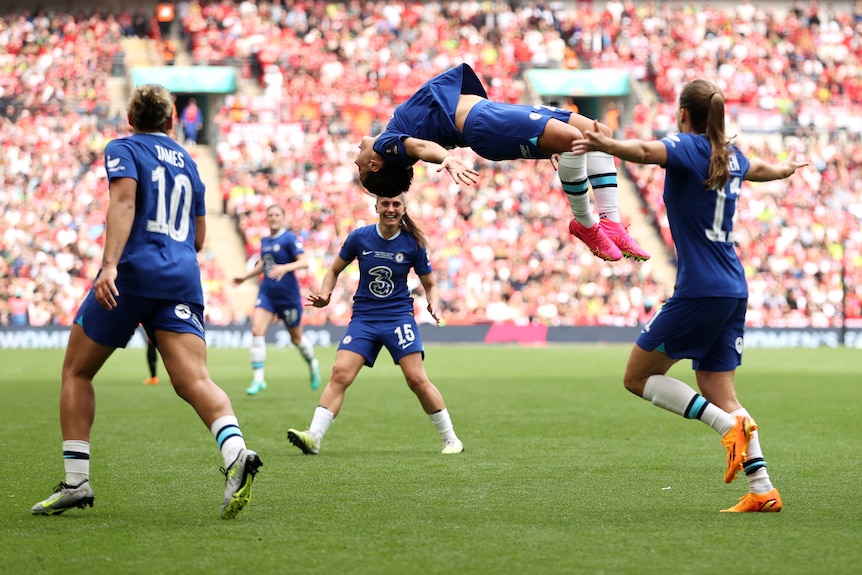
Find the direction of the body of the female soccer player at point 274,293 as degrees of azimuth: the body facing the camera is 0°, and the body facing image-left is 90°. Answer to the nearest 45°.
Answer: approximately 45°

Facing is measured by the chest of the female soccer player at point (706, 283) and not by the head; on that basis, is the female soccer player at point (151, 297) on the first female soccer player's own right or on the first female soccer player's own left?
on the first female soccer player's own left

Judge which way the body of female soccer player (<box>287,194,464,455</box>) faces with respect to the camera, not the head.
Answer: toward the camera

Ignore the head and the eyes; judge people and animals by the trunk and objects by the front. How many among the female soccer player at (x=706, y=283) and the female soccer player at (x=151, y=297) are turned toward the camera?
0

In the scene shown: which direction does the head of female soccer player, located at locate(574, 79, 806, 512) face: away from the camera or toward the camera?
away from the camera

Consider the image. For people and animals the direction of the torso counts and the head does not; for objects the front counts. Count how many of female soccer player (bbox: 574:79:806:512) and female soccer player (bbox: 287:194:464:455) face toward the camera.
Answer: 1

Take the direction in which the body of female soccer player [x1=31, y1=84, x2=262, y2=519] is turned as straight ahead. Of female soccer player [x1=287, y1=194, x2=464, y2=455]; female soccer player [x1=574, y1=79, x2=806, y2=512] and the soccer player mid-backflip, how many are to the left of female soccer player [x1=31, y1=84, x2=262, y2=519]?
0

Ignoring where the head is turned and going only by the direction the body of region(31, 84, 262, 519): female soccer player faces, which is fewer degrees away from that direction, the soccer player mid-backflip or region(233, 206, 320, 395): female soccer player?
the female soccer player

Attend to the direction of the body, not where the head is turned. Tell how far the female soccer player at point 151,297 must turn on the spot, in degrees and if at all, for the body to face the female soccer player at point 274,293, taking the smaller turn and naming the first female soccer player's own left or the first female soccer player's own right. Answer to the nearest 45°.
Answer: approximately 45° to the first female soccer player's own right

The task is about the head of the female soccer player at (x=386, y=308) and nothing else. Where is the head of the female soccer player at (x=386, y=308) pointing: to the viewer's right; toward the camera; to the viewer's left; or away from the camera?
toward the camera

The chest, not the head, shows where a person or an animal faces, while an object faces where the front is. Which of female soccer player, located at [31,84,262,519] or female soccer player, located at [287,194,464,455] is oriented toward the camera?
female soccer player, located at [287,194,464,455]

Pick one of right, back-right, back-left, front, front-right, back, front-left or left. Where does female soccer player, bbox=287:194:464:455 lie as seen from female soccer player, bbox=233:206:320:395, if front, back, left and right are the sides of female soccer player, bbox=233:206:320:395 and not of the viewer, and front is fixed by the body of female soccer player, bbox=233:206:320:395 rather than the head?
front-left

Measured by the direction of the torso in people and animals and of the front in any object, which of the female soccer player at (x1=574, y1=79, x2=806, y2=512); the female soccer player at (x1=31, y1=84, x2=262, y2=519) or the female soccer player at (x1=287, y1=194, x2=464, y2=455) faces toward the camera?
the female soccer player at (x1=287, y1=194, x2=464, y2=455)

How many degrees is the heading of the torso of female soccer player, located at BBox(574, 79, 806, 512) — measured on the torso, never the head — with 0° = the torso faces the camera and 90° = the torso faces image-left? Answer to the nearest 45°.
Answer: approximately 135°

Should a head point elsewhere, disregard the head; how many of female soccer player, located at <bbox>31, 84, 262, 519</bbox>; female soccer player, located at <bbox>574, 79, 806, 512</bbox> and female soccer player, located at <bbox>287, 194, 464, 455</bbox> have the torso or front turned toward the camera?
1

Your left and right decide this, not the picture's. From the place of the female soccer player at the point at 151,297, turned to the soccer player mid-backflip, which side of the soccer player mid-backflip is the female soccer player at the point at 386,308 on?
left

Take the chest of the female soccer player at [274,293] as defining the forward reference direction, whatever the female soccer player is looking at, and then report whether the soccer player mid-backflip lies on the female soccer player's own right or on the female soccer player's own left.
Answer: on the female soccer player's own left
